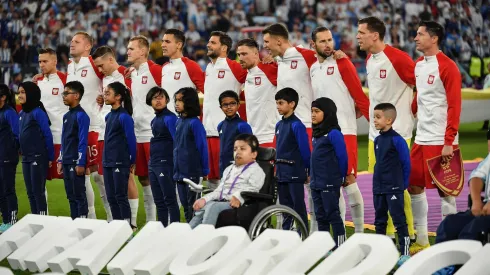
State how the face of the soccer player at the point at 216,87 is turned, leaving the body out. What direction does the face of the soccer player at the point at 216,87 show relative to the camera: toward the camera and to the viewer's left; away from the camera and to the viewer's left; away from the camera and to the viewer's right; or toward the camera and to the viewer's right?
toward the camera and to the viewer's left

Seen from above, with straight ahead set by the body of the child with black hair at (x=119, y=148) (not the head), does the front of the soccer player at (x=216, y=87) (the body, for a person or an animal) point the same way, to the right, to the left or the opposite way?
the same way

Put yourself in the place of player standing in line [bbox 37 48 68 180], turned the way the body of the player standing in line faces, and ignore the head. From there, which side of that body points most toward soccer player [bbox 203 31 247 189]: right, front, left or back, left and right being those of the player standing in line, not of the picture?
left

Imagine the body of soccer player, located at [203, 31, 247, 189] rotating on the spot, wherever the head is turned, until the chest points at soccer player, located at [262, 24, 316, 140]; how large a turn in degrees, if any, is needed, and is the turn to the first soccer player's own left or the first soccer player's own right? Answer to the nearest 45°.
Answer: approximately 90° to the first soccer player's own left

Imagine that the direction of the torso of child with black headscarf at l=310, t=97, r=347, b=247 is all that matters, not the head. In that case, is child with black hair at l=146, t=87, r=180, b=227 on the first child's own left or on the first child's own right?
on the first child's own right

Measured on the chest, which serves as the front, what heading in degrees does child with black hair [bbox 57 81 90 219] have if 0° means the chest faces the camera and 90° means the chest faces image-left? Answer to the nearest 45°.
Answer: approximately 45°

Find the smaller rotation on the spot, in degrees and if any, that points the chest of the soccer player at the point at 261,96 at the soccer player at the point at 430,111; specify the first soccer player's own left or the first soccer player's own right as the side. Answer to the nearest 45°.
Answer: approximately 90° to the first soccer player's own left

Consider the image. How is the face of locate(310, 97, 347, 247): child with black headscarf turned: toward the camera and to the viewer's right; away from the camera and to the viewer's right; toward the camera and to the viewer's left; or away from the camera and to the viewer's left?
toward the camera and to the viewer's left

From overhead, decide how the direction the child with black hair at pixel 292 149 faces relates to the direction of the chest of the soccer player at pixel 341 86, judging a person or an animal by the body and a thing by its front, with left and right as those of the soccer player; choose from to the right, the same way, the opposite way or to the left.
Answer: the same way

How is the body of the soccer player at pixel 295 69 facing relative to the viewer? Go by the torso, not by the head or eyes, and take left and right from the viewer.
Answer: facing the viewer and to the left of the viewer

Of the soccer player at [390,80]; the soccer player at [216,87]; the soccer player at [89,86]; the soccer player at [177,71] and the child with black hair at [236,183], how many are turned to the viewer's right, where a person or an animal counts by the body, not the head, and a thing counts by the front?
0

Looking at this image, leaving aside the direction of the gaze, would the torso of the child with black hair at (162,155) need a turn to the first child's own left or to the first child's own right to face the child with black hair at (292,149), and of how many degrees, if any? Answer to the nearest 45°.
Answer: approximately 90° to the first child's own left

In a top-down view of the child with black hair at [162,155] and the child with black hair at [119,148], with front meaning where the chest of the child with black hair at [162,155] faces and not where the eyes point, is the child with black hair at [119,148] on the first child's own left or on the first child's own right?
on the first child's own right

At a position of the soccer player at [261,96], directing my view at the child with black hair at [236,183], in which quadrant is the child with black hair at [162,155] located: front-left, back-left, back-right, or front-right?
front-right
